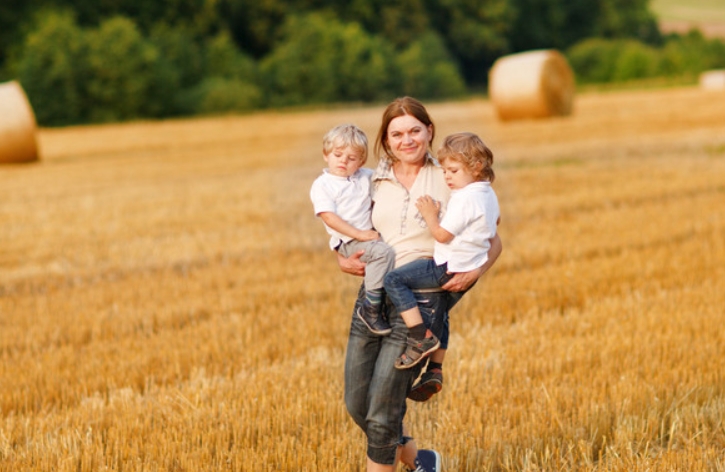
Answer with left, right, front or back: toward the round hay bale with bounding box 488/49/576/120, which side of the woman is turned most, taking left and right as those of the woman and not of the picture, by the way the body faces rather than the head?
back

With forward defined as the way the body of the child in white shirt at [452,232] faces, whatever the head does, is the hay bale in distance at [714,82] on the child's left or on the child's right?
on the child's right

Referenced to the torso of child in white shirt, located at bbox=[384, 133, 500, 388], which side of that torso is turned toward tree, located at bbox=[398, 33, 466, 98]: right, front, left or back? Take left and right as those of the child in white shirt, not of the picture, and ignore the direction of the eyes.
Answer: right

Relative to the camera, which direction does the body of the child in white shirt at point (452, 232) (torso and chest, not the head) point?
to the viewer's left

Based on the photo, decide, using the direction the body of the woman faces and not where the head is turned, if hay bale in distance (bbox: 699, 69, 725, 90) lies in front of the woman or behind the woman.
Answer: behind

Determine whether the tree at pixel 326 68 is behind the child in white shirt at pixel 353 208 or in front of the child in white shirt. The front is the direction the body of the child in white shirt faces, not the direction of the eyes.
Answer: behind

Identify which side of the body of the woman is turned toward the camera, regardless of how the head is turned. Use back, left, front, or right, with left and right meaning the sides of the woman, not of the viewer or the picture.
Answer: front

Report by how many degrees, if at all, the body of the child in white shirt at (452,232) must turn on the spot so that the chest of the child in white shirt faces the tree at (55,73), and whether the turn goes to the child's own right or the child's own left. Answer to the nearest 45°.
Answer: approximately 45° to the child's own right

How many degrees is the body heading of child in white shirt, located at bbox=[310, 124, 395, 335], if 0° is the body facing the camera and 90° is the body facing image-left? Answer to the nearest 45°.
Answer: approximately 315°

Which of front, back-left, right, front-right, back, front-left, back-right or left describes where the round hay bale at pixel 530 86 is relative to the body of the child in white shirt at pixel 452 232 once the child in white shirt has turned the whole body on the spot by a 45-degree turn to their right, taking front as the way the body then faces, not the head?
front-right
